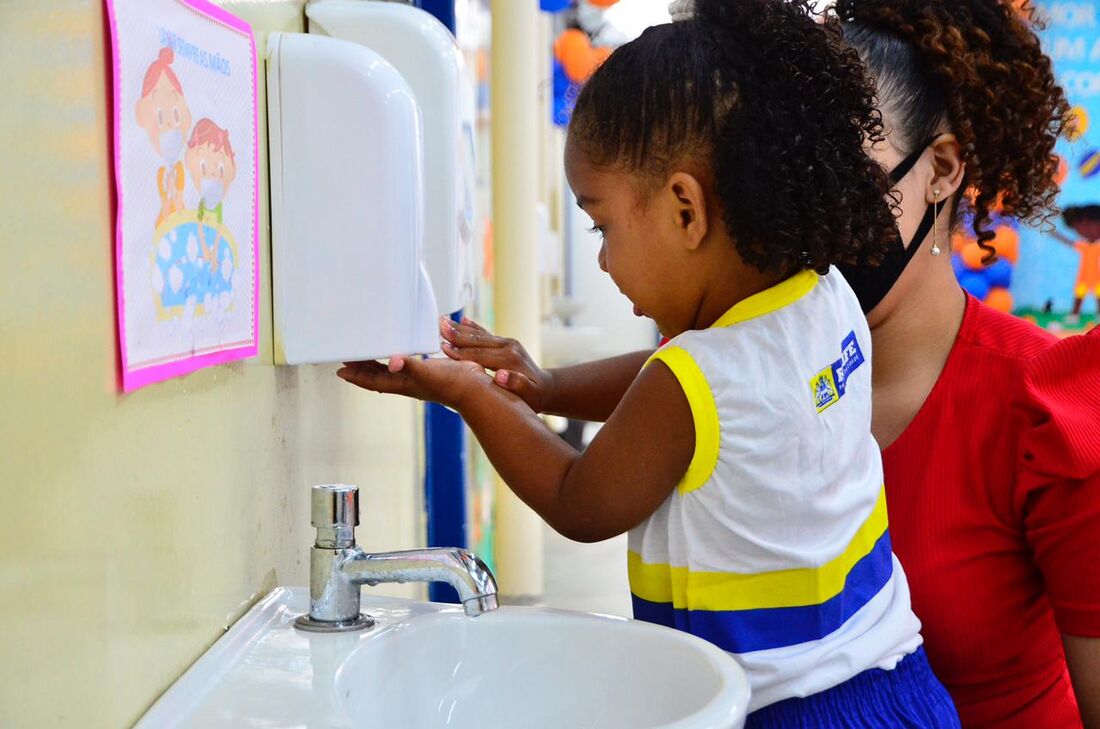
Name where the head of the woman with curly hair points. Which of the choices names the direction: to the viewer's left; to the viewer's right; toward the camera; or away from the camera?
to the viewer's left

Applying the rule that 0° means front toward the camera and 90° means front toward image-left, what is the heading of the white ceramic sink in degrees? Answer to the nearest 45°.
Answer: approximately 270°

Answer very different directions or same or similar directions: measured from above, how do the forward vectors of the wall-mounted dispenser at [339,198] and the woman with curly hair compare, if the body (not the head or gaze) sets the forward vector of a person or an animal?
very different directions

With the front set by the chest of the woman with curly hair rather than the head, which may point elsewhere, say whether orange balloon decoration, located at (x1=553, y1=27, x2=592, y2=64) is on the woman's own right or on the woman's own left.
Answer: on the woman's own right

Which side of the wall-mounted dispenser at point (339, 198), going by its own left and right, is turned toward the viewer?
right

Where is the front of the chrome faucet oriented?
to the viewer's right

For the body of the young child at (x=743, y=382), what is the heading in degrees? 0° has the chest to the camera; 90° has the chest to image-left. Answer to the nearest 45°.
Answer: approximately 135°

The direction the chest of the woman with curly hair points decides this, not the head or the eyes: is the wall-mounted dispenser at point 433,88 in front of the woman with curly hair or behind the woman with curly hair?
in front

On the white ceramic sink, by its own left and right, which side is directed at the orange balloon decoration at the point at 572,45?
left

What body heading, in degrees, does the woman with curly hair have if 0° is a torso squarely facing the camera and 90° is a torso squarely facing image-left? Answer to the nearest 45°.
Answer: approximately 45°
